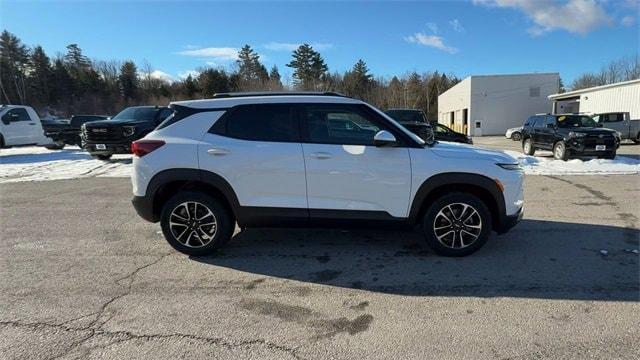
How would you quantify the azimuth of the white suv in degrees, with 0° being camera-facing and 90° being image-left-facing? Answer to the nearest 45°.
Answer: approximately 270°

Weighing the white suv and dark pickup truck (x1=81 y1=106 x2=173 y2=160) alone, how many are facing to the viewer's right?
1

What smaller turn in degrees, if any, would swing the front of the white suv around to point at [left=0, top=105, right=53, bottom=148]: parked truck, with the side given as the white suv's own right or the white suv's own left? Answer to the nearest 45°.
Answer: approximately 135° to the white suv's own left

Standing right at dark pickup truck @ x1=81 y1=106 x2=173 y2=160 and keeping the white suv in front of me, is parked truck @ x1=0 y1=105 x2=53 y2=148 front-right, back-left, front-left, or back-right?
back-right

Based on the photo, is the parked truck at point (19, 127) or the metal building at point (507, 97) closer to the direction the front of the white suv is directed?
the metal building

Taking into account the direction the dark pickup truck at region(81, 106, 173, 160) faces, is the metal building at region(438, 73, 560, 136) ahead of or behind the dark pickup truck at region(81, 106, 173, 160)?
behind

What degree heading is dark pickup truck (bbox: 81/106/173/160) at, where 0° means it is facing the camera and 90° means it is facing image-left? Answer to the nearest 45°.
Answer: approximately 45°

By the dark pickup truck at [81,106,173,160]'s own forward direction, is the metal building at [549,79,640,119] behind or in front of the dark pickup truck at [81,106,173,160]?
behind

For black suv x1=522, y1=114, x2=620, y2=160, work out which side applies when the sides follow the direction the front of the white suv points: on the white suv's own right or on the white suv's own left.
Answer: on the white suv's own left

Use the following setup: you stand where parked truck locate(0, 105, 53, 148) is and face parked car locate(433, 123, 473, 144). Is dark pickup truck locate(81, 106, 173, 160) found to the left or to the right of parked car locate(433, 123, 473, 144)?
right

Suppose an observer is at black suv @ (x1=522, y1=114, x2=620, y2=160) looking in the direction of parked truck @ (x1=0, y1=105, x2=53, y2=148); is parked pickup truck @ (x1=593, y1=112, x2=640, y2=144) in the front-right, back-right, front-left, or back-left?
back-right

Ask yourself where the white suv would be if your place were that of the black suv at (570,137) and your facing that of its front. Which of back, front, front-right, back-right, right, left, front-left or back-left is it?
front-right

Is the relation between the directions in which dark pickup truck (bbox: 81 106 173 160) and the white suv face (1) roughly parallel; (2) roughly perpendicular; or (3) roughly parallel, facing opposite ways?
roughly perpendicular
